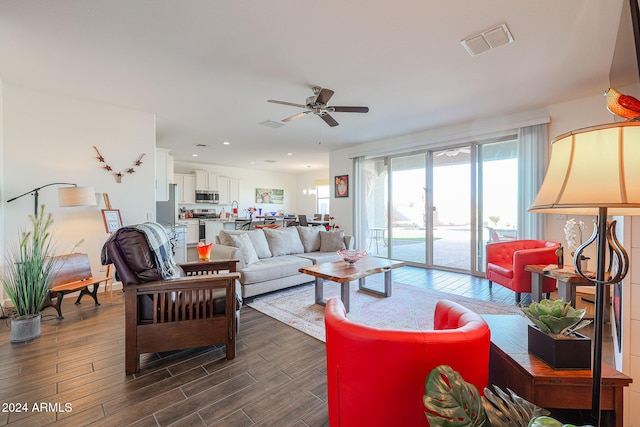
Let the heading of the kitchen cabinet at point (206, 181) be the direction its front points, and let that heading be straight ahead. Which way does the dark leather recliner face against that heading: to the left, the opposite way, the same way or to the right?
to the left

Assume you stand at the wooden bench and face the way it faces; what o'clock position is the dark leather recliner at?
The dark leather recliner is roughly at 1 o'clock from the wooden bench.

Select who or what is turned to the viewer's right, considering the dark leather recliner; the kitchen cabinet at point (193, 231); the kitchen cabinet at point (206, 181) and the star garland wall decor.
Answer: the dark leather recliner

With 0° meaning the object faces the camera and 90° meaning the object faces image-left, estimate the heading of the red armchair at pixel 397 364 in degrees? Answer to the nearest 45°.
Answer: approximately 135°

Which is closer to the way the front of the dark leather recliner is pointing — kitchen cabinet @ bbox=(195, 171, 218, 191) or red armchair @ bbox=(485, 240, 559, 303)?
the red armchair

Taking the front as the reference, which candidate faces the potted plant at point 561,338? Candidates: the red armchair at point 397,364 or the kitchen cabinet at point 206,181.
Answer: the kitchen cabinet

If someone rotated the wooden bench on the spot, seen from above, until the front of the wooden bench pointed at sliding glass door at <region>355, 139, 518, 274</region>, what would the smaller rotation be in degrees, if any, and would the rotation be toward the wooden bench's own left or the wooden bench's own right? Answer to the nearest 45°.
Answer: approximately 45° to the wooden bench's own left
